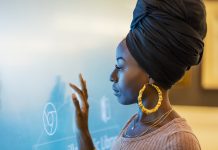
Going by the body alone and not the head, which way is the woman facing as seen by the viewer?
to the viewer's left

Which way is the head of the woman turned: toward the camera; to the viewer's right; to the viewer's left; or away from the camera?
to the viewer's left
